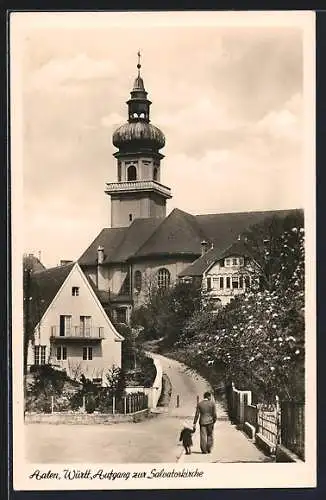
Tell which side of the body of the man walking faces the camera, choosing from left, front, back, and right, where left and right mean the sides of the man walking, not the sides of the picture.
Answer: back

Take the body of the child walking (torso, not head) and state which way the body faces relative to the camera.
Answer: away from the camera

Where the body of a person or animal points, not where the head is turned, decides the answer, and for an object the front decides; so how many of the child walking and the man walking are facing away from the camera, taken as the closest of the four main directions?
2

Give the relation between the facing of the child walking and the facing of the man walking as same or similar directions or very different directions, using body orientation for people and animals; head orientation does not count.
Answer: same or similar directions
